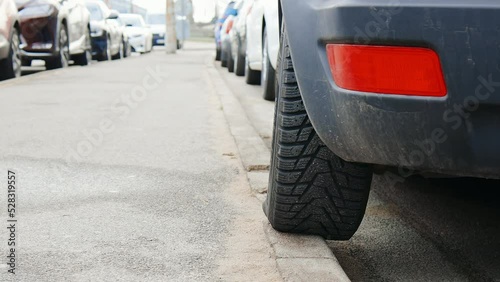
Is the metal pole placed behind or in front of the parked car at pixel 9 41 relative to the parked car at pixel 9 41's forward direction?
behind

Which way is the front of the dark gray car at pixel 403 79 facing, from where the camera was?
facing away from the viewer

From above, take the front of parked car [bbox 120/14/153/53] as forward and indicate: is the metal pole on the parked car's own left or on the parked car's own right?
on the parked car's own left

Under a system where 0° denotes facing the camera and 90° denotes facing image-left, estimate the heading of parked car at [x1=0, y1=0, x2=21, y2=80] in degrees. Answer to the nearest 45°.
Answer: approximately 45°

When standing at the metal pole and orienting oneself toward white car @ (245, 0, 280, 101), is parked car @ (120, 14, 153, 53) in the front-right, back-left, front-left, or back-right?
back-right

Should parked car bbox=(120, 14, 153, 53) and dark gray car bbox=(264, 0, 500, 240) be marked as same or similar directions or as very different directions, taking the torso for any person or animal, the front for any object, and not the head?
very different directions

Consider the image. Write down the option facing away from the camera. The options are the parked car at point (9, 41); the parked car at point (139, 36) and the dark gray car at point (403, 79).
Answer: the dark gray car

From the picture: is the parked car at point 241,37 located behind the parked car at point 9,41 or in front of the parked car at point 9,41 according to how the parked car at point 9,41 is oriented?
behind
